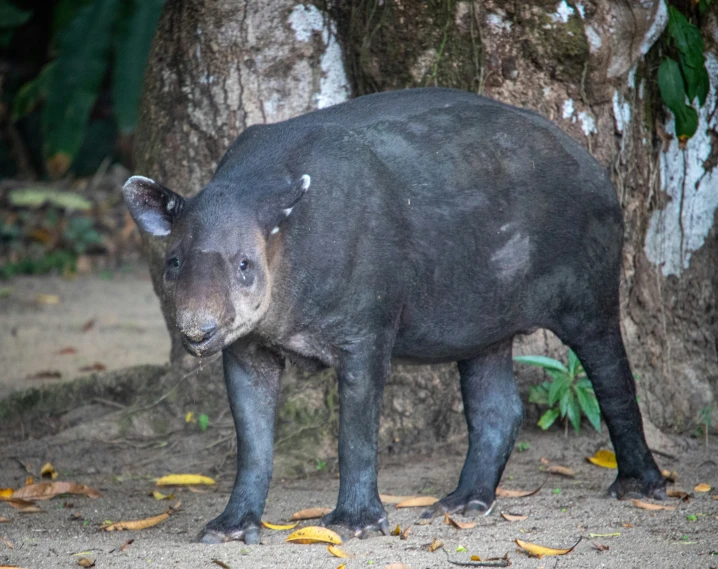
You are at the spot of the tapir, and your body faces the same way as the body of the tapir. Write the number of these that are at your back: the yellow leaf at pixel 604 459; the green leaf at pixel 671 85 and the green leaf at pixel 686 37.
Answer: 3

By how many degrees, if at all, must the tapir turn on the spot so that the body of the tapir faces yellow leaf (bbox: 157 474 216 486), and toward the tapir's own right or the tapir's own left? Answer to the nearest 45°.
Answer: approximately 90° to the tapir's own right

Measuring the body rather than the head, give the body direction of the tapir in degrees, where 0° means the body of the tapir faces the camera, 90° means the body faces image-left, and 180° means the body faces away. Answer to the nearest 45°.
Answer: approximately 45°

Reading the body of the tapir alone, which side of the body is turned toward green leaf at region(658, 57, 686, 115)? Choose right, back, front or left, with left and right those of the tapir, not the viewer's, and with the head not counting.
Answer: back

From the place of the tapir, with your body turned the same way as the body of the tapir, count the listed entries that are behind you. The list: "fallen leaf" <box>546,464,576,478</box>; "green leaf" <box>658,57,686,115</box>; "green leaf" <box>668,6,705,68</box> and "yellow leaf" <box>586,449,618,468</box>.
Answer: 4

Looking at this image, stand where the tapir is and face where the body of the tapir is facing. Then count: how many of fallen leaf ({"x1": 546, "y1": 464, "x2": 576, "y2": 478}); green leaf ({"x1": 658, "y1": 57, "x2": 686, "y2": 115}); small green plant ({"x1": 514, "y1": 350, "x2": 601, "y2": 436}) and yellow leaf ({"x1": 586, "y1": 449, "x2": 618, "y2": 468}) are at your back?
4

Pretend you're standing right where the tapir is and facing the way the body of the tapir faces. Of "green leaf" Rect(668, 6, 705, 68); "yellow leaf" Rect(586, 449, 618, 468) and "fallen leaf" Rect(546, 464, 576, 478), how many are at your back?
3

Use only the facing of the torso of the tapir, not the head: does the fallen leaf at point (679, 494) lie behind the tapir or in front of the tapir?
behind

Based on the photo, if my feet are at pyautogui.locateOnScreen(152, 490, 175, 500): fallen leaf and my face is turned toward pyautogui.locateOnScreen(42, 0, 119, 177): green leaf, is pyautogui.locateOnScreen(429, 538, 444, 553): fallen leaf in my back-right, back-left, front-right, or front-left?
back-right

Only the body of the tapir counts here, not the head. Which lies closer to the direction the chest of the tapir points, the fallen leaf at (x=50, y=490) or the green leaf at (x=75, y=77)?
the fallen leaf
